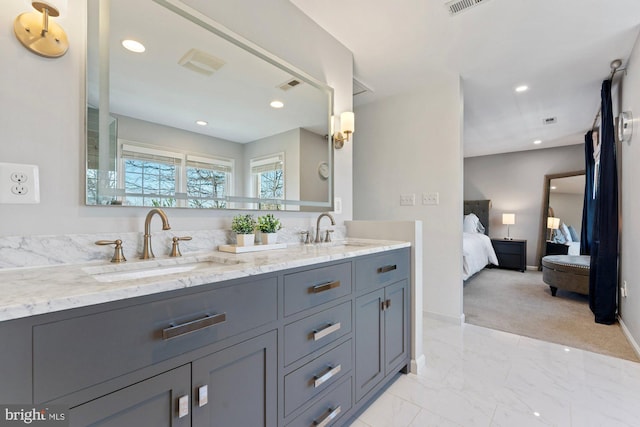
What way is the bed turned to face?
toward the camera

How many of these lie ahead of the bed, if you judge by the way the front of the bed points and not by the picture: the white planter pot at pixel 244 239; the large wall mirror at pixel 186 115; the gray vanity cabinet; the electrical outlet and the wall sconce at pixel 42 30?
5

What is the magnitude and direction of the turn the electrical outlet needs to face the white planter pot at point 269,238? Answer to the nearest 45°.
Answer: approximately 90° to its left

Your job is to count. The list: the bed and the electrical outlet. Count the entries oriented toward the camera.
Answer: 2

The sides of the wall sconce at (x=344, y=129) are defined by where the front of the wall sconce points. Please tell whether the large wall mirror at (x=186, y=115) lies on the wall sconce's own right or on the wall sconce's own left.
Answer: on the wall sconce's own right

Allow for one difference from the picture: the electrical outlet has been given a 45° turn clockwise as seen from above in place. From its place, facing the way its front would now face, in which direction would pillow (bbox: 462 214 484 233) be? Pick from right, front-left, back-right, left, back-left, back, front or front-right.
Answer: back-left

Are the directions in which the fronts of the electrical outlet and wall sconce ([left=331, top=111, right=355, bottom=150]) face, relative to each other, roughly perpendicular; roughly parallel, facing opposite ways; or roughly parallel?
roughly parallel

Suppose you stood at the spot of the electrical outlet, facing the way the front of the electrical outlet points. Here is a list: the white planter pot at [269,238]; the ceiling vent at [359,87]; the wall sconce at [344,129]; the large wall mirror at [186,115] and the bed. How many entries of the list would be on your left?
5

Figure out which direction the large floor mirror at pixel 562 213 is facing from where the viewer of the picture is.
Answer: facing the viewer and to the left of the viewer

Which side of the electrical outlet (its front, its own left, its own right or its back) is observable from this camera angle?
front
